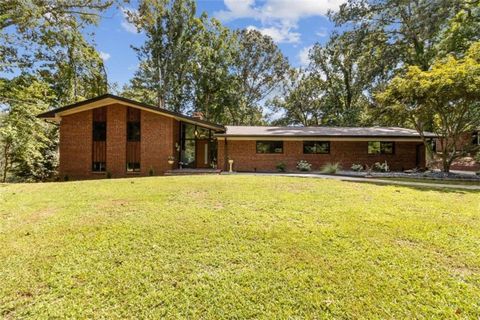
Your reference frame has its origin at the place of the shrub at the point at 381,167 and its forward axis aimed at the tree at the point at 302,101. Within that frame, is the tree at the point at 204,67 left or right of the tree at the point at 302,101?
left

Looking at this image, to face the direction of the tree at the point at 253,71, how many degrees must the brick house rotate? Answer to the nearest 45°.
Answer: approximately 180°

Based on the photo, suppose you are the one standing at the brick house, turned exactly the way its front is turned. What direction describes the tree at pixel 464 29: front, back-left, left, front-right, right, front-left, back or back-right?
left

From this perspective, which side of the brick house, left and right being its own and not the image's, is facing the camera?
front

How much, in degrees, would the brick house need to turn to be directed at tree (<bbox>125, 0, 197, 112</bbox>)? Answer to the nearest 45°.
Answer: approximately 180°

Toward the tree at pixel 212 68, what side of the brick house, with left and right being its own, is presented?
back

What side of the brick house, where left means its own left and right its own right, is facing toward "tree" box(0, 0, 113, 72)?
right

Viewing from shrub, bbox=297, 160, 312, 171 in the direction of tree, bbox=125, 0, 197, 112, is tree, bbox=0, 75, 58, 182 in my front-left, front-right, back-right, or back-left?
front-left

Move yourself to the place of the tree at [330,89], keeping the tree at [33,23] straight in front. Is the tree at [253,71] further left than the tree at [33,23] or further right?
right

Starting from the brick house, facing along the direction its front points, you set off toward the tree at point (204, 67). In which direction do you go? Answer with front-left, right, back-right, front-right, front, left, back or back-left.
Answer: back
